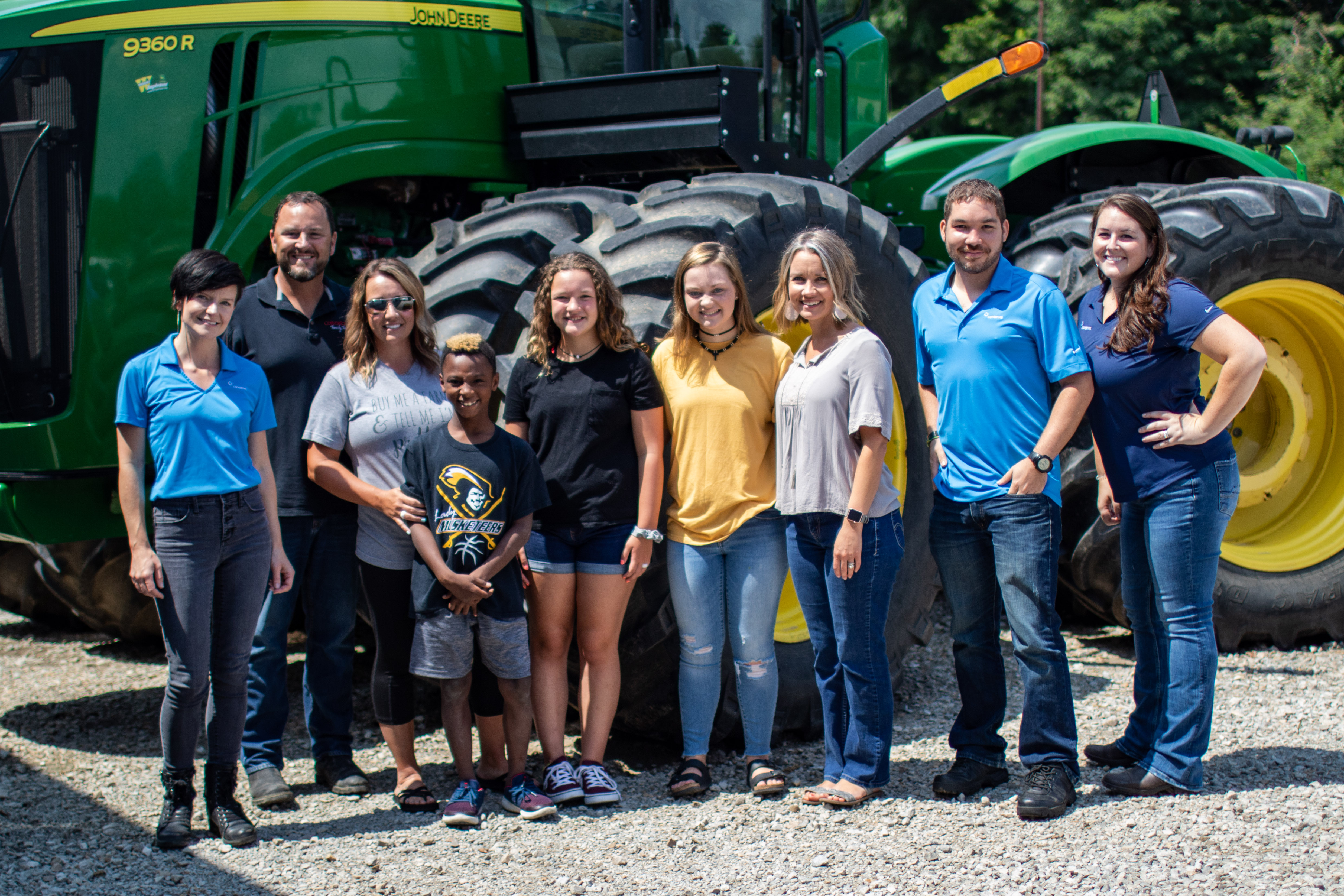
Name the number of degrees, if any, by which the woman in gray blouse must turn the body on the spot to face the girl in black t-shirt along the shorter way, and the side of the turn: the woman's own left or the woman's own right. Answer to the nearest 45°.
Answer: approximately 45° to the woman's own right

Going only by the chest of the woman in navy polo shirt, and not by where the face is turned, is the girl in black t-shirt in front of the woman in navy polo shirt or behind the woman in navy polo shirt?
in front

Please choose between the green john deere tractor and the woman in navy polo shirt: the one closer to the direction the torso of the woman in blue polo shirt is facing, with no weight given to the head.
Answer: the woman in navy polo shirt

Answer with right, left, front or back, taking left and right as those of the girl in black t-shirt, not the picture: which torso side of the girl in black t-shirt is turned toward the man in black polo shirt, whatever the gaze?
right

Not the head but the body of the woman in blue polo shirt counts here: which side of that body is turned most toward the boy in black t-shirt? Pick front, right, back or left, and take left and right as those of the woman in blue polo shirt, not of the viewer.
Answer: left

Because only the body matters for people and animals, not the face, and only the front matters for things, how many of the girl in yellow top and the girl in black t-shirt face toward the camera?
2

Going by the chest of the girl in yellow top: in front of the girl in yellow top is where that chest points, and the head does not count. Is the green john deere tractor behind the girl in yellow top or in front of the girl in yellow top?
behind
